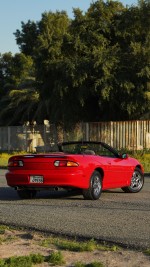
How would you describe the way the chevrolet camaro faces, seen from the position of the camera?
facing away from the viewer and to the right of the viewer

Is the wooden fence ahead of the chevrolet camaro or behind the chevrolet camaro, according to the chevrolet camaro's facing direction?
ahead
